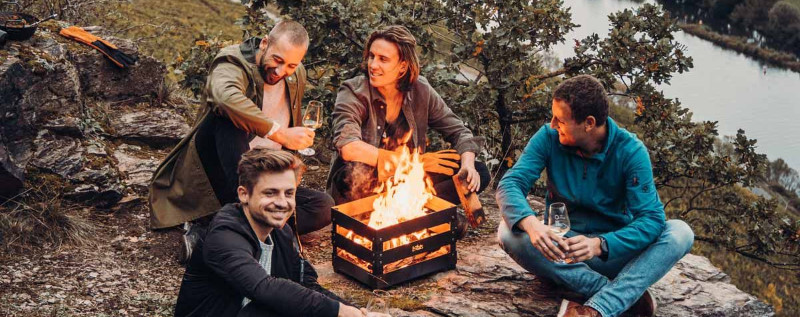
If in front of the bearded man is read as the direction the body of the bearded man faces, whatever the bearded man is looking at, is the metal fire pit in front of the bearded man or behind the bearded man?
in front

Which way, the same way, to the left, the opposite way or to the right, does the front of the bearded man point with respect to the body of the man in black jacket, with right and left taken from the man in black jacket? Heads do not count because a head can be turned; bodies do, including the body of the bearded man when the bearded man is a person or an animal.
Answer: the same way

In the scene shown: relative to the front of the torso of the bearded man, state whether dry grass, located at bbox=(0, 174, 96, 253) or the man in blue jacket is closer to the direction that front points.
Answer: the man in blue jacket

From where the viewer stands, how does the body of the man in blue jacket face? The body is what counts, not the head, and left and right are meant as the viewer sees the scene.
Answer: facing the viewer

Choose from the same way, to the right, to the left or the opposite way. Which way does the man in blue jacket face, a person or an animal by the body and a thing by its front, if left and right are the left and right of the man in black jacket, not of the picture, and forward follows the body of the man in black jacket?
to the right

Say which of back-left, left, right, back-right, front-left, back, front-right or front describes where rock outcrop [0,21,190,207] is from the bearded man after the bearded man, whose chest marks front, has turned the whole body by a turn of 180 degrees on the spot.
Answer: front

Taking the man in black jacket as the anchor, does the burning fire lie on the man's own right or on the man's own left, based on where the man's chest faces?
on the man's own left

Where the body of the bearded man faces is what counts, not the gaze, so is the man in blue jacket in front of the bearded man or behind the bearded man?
in front

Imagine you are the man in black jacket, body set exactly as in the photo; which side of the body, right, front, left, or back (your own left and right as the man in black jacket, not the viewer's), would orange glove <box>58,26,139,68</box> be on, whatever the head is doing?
back

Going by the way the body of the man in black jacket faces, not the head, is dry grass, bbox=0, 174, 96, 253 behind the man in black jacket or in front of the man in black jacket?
behind

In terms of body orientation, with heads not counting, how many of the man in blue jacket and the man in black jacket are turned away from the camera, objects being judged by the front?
0

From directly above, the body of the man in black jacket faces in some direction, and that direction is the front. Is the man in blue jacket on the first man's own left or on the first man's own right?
on the first man's own left

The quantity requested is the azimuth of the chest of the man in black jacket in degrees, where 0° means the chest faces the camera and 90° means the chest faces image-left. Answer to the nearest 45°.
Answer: approximately 315°

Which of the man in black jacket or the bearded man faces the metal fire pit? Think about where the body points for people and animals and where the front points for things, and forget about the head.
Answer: the bearded man

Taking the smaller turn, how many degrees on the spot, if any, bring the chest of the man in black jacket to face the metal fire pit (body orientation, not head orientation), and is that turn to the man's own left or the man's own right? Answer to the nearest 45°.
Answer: approximately 90° to the man's own left

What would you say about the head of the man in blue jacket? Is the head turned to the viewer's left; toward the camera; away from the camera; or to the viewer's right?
to the viewer's left

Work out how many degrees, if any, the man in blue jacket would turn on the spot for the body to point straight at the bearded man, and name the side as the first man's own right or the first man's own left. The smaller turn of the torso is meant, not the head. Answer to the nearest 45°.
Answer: approximately 90° to the first man's own right

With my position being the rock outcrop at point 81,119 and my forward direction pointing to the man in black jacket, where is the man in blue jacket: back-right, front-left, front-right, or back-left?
front-left
